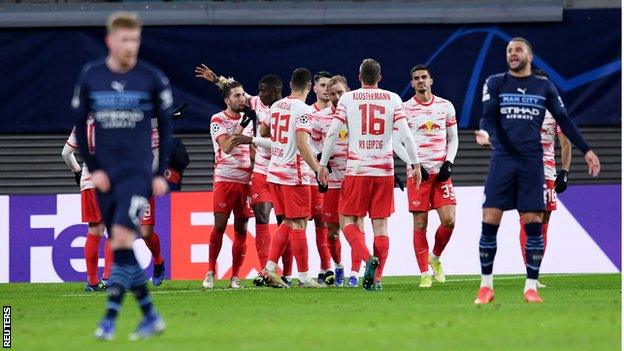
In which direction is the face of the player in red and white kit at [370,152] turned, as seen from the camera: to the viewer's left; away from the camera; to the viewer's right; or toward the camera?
away from the camera

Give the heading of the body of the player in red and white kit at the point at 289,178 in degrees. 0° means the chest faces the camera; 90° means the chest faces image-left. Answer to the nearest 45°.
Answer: approximately 225°

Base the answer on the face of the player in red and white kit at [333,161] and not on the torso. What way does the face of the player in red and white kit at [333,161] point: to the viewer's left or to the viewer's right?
to the viewer's left

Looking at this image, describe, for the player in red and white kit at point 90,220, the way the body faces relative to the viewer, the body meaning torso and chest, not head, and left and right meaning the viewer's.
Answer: facing to the right of the viewer

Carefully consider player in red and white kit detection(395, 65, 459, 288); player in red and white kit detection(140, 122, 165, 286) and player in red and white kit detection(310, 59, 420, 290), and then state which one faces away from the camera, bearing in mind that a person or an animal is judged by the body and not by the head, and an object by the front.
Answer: player in red and white kit detection(310, 59, 420, 290)

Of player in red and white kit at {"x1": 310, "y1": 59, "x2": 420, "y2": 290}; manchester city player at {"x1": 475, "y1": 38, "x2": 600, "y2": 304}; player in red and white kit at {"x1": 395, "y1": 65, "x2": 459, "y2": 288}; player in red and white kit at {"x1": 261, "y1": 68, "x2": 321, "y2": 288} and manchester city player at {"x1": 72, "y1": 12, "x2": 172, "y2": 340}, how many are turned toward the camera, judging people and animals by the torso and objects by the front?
3

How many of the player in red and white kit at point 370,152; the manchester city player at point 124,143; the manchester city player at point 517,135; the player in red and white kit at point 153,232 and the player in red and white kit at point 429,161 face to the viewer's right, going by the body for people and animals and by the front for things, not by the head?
0

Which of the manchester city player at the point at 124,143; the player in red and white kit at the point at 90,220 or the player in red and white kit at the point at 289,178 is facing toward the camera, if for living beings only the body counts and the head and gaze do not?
the manchester city player

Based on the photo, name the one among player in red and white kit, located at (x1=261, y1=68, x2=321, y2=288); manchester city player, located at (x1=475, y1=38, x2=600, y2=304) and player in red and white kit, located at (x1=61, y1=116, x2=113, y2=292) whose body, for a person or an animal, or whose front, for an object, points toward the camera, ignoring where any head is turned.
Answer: the manchester city player

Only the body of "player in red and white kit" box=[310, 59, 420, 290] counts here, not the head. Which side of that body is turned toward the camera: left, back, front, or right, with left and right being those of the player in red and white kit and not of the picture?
back

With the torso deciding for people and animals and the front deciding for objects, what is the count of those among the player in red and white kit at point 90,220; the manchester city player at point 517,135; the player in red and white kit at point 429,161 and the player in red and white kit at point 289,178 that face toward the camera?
2

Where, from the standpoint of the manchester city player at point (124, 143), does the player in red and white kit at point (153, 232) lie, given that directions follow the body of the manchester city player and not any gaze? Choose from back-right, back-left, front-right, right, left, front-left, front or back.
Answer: back

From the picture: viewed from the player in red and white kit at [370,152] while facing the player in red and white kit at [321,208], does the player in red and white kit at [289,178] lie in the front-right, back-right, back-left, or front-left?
front-left

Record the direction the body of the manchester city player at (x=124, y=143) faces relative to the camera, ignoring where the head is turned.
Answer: toward the camera

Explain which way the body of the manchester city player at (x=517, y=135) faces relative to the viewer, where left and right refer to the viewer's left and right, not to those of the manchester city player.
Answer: facing the viewer
